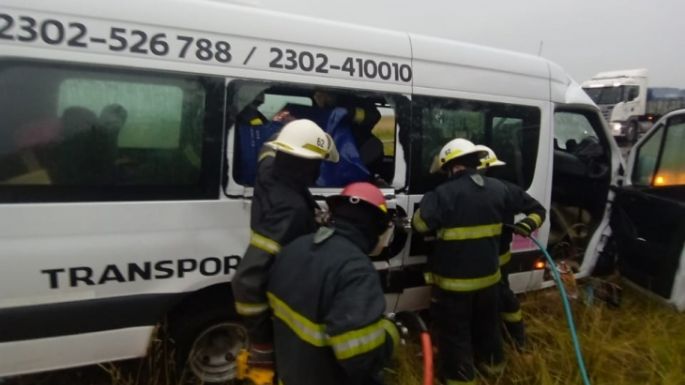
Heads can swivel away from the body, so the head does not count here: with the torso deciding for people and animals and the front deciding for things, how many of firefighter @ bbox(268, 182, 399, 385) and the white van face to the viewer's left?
0

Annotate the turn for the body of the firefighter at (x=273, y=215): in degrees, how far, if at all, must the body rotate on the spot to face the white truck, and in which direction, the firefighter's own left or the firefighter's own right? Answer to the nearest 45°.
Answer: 0° — they already face it

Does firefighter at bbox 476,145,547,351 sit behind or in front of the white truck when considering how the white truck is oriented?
in front

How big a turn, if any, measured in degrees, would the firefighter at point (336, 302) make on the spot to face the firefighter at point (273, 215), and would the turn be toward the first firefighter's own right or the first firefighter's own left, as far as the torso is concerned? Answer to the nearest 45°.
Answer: approximately 90° to the first firefighter's own left

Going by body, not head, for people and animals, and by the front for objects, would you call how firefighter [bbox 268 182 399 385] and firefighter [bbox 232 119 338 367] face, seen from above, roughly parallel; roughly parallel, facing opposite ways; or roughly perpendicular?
roughly parallel

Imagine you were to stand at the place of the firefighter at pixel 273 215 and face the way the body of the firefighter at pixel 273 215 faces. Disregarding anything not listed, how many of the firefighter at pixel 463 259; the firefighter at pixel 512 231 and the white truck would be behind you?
0

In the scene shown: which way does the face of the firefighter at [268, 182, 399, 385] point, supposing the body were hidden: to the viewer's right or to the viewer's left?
to the viewer's right

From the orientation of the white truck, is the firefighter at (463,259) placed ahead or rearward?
ahead

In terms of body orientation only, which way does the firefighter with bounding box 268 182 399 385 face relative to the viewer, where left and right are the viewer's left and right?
facing away from the viewer and to the right of the viewer

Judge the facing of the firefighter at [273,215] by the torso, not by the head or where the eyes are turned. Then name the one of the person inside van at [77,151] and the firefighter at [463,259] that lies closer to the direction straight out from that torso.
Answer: the firefighter

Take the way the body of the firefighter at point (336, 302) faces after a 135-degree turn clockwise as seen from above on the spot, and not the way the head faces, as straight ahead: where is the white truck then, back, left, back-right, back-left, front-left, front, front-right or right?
back-left

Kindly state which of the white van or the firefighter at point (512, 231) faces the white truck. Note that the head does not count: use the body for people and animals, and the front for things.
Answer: the white van

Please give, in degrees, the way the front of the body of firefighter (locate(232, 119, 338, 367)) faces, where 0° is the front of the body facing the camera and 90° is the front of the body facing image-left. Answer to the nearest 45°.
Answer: approximately 225°

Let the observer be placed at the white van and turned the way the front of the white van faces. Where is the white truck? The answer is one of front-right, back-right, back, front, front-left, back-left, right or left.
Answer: front

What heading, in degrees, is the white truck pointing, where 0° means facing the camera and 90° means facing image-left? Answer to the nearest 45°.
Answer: approximately 45°
